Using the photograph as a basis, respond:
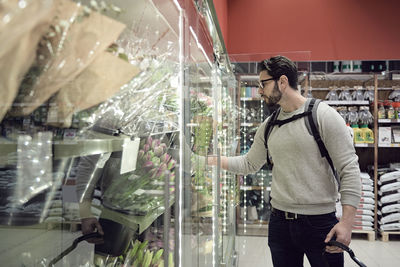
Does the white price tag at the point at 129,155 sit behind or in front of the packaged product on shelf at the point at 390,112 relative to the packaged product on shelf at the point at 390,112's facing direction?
in front

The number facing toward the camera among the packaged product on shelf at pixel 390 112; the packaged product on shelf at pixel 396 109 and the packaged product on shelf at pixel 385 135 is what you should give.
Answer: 3

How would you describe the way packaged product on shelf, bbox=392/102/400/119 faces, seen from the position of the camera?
facing the viewer

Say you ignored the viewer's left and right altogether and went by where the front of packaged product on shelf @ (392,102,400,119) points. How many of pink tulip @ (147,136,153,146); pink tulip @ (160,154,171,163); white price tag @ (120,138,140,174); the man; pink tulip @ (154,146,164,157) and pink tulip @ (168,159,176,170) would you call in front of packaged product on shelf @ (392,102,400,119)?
6

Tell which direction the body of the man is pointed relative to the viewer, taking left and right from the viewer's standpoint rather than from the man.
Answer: facing the viewer and to the left of the viewer

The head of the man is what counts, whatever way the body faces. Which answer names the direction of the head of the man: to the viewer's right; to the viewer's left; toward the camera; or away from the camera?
to the viewer's left

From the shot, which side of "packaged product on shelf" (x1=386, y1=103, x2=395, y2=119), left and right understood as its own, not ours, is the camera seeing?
front

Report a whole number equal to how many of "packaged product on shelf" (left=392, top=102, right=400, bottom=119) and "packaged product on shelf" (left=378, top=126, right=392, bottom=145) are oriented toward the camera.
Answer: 2
